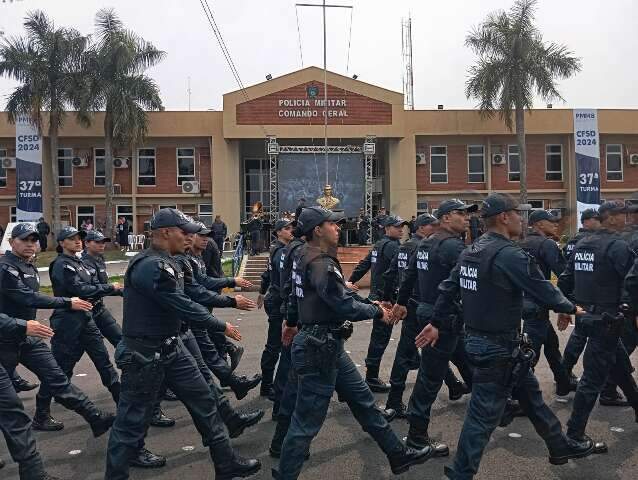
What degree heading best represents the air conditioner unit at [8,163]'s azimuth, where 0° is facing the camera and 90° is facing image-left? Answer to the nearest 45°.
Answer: approximately 0°

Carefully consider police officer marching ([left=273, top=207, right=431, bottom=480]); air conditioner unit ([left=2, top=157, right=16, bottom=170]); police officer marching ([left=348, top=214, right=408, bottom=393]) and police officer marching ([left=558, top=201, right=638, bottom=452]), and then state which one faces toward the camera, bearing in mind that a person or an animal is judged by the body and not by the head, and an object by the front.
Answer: the air conditioner unit

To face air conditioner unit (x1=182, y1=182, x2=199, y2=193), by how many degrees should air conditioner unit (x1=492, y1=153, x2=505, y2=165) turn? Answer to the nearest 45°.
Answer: approximately 90° to its right

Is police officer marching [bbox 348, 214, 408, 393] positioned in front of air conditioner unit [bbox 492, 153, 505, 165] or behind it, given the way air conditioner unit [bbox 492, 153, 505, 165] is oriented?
in front

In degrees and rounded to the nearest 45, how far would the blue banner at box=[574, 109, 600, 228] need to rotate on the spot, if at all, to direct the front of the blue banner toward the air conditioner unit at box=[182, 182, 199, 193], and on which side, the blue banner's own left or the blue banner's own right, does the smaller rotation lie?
approximately 90° to the blue banner's own right

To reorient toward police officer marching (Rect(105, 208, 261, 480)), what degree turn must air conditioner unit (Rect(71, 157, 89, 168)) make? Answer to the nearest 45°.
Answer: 0° — it already faces them

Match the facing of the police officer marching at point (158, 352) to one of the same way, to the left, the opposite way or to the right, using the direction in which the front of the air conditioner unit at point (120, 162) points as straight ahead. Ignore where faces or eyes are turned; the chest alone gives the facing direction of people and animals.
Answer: to the left

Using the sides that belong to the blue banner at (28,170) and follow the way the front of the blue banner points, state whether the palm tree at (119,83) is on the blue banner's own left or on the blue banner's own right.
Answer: on the blue banner's own left

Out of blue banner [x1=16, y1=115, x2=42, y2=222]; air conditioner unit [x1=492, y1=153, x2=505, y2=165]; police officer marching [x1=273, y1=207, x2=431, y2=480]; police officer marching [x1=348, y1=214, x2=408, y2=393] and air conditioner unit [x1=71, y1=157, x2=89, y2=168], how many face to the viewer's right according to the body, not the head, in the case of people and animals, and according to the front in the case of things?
2

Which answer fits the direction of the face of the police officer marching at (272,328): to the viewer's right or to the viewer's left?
to the viewer's right

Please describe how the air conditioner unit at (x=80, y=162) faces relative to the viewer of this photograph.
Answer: facing the viewer

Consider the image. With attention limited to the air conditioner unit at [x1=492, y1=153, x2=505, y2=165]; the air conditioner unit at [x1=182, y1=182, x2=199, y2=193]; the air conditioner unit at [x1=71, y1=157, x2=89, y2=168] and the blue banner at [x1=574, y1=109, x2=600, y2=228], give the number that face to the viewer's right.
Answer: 0

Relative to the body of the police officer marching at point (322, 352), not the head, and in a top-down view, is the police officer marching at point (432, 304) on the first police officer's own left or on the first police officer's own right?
on the first police officer's own left
